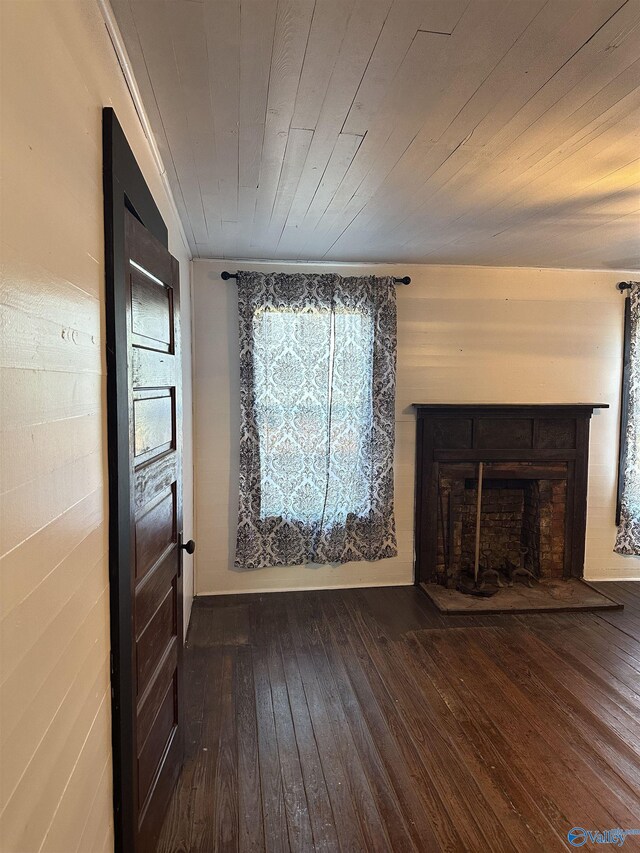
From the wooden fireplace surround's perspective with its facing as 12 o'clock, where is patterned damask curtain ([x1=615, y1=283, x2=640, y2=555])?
The patterned damask curtain is roughly at 8 o'clock from the wooden fireplace surround.

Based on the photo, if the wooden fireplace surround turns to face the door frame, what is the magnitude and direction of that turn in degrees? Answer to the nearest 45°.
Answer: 0° — it already faces it

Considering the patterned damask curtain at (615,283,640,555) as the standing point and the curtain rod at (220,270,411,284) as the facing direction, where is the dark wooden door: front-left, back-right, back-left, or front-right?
front-left

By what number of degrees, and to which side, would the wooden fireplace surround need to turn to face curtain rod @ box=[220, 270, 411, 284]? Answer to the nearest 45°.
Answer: approximately 45° to its right

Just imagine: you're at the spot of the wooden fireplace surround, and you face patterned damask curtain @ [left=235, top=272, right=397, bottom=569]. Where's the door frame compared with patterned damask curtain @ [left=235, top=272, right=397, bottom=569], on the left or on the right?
left

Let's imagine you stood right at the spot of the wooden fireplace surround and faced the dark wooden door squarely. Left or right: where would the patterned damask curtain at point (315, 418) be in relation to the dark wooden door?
right

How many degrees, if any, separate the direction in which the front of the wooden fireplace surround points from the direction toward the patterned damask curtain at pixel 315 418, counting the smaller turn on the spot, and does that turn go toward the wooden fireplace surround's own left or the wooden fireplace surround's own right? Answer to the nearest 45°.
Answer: approximately 45° to the wooden fireplace surround's own right

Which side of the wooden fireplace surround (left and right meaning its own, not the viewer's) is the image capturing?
front

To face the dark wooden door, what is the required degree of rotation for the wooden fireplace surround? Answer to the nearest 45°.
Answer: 0° — it already faces it

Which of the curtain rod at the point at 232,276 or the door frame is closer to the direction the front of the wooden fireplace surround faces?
the door frame

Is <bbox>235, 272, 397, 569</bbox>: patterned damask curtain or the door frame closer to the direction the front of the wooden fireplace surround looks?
the door frame
